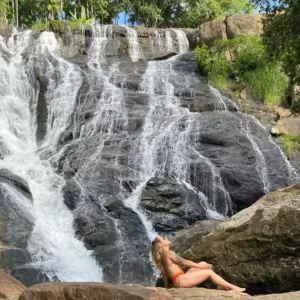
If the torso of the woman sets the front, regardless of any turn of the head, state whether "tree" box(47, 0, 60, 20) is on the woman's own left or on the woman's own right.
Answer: on the woman's own left

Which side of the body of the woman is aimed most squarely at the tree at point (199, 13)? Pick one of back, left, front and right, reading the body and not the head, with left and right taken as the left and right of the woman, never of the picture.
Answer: left

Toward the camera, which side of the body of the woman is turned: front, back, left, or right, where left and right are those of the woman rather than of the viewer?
right

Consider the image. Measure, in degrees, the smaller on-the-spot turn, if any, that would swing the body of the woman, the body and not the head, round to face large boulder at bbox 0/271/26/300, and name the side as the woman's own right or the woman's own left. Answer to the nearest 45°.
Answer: approximately 180°

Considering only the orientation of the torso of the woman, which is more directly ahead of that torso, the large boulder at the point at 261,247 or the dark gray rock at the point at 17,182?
the large boulder

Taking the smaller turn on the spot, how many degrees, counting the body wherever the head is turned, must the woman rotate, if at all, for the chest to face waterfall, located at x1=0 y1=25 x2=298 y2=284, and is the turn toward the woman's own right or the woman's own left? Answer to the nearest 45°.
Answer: approximately 90° to the woman's own left

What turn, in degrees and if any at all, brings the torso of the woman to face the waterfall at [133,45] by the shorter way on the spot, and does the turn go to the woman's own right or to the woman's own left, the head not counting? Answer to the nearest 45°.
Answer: approximately 90° to the woman's own left

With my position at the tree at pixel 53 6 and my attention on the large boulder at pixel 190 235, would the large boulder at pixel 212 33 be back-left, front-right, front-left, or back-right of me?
front-left

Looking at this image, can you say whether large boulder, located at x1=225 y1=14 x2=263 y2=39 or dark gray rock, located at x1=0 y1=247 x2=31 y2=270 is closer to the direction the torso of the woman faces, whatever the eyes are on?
the large boulder

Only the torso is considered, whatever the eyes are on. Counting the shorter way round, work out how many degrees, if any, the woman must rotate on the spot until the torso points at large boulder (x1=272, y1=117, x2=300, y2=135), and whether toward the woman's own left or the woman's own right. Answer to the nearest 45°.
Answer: approximately 90° to the woman's own left

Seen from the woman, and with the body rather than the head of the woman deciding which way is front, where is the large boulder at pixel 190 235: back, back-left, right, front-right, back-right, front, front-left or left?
left

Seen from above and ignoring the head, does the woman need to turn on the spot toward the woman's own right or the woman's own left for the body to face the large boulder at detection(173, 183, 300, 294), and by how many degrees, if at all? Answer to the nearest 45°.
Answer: approximately 45° to the woman's own left

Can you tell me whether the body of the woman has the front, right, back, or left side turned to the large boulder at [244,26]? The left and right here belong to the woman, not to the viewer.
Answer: left

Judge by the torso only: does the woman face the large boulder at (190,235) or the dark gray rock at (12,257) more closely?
the large boulder
